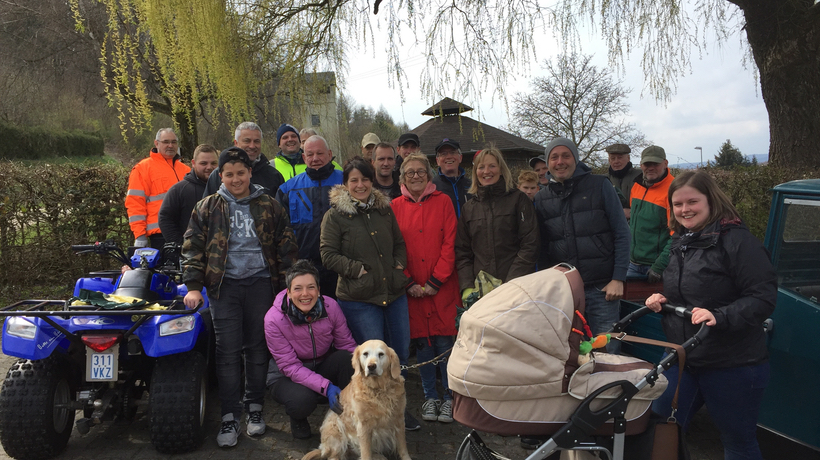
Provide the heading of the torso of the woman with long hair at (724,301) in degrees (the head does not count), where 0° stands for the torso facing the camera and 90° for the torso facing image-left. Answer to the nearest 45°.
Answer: approximately 45°

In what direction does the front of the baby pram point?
to the viewer's left

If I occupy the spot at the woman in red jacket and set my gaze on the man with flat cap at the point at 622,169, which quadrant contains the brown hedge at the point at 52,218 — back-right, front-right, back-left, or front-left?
back-left

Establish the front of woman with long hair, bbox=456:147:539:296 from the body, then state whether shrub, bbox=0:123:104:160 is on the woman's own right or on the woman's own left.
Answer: on the woman's own right

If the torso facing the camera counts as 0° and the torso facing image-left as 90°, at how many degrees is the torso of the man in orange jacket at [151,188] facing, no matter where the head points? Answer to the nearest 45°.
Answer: approximately 315°

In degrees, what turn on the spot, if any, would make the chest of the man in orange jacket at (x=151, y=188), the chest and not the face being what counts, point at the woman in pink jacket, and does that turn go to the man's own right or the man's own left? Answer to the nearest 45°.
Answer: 0° — they already face them

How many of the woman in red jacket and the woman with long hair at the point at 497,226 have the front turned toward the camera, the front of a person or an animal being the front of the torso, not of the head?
2
